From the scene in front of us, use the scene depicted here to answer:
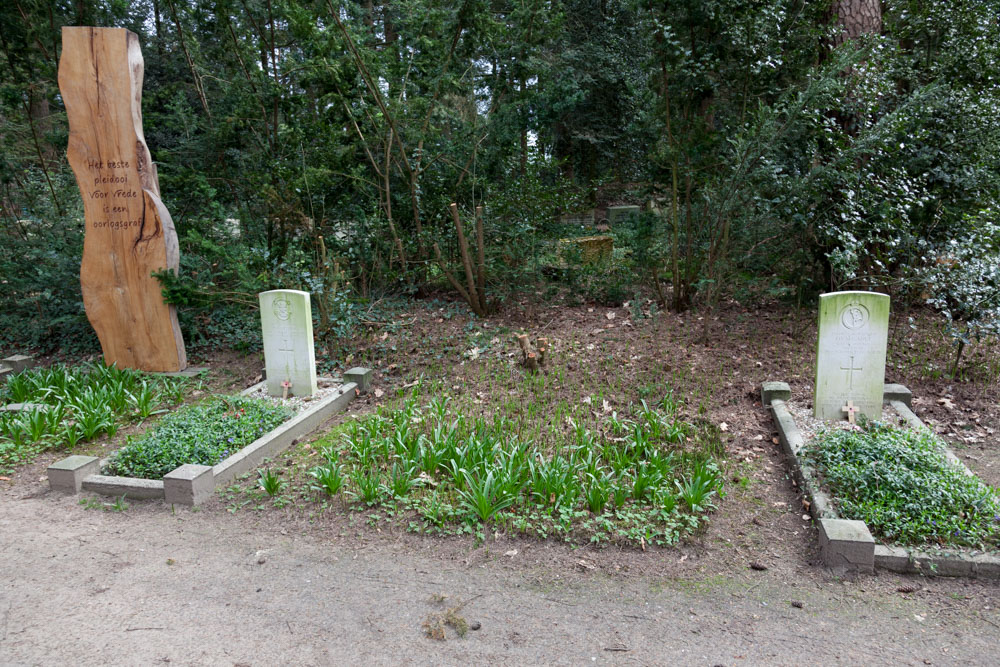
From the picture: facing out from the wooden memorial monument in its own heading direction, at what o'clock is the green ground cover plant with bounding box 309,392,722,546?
The green ground cover plant is roughly at 11 o'clock from the wooden memorial monument.

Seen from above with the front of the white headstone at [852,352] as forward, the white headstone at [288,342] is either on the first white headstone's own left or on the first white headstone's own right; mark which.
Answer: on the first white headstone's own right

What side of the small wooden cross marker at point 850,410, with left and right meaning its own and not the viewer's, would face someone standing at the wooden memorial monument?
right

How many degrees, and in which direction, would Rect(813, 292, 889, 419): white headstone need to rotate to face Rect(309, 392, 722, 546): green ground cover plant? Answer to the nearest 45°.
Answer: approximately 45° to its right

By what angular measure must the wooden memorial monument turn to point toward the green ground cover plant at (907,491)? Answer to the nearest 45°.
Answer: approximately 45° to its left

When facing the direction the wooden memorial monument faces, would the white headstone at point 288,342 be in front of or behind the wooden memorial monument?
in front

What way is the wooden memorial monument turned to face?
toward the camera

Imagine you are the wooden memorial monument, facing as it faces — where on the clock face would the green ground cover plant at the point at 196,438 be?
The green ground cover plant is roughly at 12 o'clock from the wooden memorial monument.

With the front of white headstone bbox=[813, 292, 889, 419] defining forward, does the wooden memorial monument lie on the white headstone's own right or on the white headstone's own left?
on the white headstone's own right

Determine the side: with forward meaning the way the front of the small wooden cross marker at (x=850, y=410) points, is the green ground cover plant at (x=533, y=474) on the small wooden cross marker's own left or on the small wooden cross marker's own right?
on the small wooden cross marker's own right

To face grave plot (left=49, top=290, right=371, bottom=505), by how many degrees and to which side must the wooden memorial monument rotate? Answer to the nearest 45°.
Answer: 0° — it already faces it

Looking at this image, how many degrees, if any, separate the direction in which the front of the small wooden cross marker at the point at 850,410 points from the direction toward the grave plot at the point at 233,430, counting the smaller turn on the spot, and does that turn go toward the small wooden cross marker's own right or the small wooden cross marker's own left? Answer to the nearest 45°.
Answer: approximately 45° to the small wooden cross marker's own right
